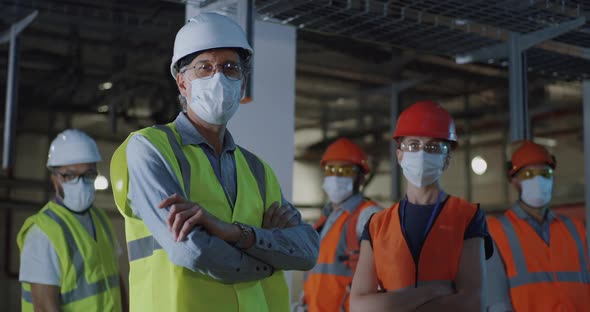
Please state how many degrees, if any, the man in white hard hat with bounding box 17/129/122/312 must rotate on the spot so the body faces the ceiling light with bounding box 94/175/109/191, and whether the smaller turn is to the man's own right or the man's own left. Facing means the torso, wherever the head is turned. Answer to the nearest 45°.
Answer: approximately 135° to the man's own left

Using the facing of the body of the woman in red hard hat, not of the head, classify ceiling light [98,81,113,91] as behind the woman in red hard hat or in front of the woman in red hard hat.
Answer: behind

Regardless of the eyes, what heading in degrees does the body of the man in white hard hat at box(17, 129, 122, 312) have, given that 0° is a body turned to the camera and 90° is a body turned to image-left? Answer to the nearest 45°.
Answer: approximately 315°

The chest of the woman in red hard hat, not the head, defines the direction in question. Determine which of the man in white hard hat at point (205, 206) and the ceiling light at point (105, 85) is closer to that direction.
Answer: the man in white hard hat

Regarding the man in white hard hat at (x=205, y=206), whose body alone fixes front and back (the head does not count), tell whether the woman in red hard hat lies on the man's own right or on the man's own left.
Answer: on the man's own left

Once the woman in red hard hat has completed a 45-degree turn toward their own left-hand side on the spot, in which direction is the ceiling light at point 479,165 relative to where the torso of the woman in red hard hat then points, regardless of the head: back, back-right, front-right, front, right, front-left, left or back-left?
back-left
